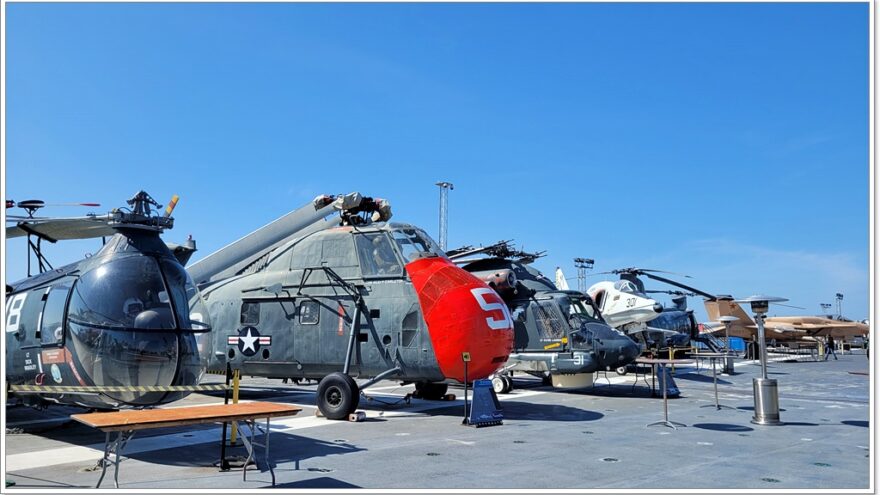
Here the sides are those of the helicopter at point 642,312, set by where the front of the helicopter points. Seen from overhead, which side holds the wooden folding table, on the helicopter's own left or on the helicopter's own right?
on the helicopter's own right

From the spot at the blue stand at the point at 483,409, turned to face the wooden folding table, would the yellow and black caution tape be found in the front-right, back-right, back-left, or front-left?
front-right

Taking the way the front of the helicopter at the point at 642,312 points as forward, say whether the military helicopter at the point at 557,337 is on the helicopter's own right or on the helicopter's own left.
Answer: on the helicopter's own right

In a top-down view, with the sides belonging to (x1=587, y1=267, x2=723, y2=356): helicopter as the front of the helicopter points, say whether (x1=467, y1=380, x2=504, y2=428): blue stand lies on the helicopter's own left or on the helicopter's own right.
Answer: on the helicopter's own right

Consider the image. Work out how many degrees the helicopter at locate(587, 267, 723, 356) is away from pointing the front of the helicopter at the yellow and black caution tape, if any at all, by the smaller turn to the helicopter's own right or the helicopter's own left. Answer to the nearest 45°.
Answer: approximately 90° to the helicopter's own right

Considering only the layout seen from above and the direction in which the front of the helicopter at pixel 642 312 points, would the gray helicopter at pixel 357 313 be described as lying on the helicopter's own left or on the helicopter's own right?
on the helicopter's own right
